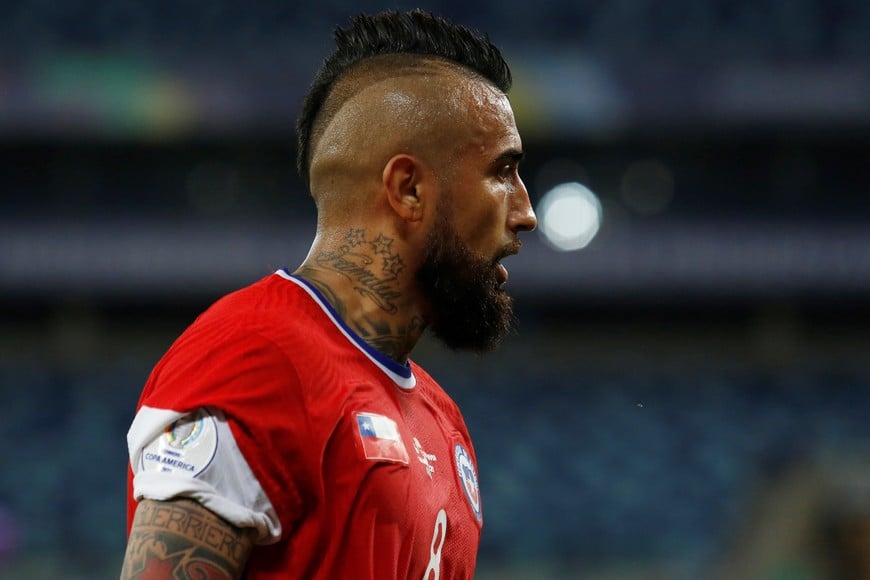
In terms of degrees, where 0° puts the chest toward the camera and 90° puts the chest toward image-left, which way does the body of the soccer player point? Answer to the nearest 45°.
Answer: approximately 315°

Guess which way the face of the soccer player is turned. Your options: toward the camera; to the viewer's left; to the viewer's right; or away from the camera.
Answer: to the viewer's right
